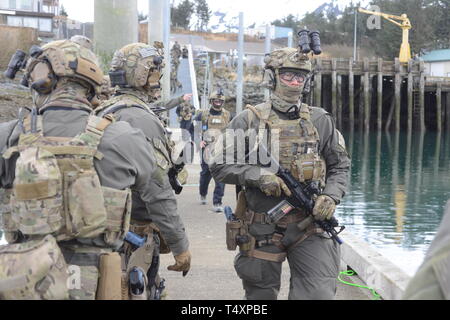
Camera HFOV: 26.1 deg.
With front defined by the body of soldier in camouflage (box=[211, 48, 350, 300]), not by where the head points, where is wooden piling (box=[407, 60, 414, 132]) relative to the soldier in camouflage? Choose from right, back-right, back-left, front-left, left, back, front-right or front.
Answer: back-left

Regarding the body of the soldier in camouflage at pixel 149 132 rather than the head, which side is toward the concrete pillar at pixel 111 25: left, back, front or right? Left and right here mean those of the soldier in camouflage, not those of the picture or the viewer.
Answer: left

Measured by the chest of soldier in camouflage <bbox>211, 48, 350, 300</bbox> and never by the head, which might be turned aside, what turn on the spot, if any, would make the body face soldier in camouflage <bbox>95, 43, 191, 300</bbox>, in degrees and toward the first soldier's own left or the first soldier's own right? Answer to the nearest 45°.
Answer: approximately 90° to the first soldier's own right

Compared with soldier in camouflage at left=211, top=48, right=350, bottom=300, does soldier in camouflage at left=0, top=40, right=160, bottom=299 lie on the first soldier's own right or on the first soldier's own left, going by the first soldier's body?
on the first soldier's own right

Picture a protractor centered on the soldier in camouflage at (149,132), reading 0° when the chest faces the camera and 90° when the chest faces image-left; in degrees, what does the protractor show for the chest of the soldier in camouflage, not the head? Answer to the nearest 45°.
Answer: approximately 270°

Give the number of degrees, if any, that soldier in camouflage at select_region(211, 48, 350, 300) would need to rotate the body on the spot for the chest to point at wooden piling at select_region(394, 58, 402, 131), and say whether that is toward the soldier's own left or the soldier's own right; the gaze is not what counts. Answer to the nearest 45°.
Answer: approximately 135° to the soldier's own left

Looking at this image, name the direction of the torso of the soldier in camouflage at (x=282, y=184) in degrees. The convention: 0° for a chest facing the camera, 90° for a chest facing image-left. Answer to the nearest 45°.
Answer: approximately 315°

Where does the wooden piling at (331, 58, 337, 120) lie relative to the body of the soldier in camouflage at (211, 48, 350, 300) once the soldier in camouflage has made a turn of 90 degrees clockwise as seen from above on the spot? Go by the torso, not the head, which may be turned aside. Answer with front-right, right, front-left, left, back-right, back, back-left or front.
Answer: back-right

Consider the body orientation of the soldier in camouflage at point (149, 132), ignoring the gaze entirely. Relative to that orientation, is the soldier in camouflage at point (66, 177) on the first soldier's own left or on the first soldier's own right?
on the first soldier's own right

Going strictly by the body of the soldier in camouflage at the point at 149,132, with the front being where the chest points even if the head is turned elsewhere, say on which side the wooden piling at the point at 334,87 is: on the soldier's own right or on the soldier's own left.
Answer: on the soldier's own left

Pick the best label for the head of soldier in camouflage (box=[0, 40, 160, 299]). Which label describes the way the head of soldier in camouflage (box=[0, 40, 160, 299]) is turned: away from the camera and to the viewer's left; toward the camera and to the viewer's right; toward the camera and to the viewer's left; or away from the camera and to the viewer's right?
away from the camera and to the viewer's left
